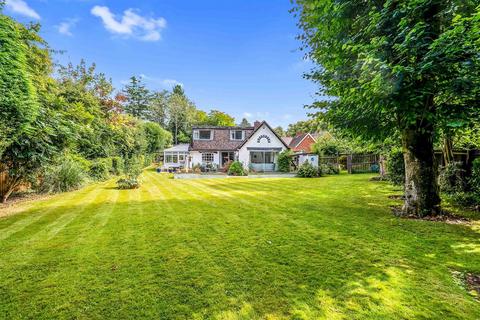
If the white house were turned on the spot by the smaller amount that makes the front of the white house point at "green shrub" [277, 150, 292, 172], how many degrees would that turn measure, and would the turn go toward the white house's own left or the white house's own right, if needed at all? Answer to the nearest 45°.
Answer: approximately 45° to the white house's own left

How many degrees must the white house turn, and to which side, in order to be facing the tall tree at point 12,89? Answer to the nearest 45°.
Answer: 0° — it already faces it

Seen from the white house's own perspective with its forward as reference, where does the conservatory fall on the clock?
The conservatory is roughly at 4 o'clock from the white house.

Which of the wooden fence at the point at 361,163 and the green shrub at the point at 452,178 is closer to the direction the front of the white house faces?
the green shrub

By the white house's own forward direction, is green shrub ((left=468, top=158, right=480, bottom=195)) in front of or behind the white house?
in front

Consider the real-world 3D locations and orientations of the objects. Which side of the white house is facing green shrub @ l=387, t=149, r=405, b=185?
front

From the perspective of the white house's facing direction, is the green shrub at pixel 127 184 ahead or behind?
ahead

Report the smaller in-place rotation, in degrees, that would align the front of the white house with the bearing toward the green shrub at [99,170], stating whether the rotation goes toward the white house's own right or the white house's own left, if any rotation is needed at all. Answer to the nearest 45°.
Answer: approximately 45° to the white house's own right

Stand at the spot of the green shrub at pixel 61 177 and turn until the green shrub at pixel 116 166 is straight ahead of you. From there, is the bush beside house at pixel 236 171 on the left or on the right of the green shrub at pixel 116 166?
right

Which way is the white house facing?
toward the camera

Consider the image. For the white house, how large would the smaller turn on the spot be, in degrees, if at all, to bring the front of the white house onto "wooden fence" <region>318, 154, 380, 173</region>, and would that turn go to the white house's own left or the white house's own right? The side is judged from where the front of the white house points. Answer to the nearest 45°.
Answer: approximately 45° to the white house's own left

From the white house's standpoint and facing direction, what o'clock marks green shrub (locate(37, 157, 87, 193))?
The green shrub is roughly at 1 o'clock from the white house.
